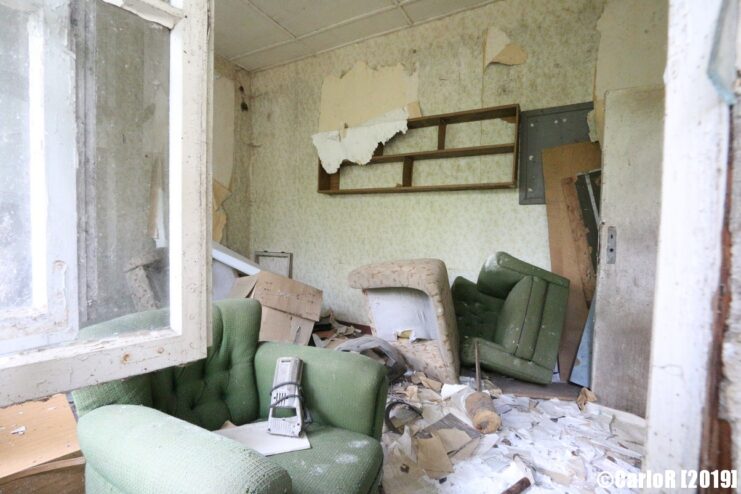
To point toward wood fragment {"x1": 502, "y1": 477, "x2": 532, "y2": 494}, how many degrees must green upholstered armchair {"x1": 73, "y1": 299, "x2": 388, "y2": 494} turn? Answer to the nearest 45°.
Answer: approximately 45° to its left

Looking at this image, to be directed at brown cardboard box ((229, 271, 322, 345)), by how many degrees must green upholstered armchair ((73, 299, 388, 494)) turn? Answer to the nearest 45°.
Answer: approximately 135° to its left

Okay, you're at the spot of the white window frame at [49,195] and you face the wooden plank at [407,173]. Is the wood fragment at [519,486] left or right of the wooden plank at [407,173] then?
right

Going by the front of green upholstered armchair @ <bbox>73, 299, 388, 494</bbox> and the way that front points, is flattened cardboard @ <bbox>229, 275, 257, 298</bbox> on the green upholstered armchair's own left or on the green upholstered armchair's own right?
on the green upholstered armchair's own left

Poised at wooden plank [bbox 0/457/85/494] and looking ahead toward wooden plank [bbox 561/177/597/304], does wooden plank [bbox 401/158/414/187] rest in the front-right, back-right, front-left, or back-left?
front-left
